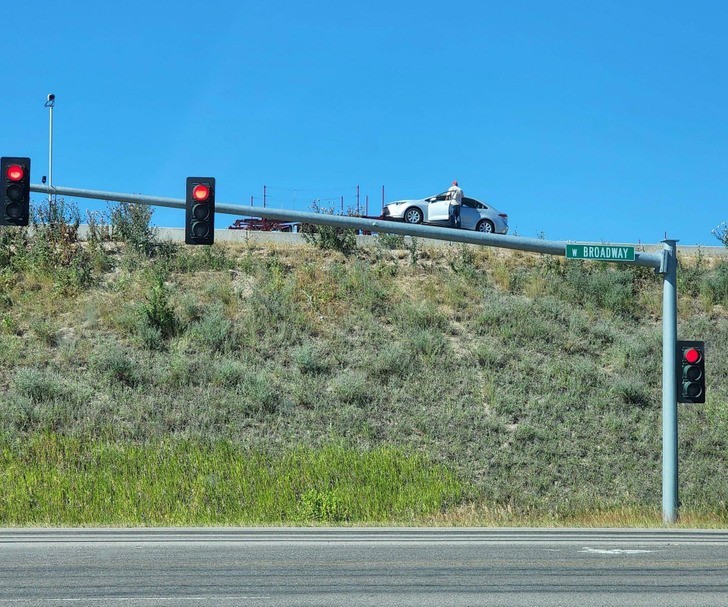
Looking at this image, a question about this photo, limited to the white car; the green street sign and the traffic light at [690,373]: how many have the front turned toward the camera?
2

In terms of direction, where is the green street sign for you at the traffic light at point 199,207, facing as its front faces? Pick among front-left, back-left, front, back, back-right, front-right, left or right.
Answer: left

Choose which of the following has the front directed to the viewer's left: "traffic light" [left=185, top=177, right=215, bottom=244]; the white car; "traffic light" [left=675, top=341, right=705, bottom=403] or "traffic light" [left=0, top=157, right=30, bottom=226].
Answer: the white car

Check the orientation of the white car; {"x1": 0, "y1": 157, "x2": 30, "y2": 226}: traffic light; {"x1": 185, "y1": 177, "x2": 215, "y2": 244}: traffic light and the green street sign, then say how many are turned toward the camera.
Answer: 3

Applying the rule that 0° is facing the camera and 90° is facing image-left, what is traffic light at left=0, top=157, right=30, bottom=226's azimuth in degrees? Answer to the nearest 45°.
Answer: approximately 0°

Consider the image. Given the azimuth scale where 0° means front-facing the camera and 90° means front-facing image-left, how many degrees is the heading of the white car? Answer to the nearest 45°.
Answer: approximately 90°

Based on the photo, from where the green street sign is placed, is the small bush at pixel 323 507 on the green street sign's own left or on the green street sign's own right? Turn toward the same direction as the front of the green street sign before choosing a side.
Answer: on the green street sign's own right

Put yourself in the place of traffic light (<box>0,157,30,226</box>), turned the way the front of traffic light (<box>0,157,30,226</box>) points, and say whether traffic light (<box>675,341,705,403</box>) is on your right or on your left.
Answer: on your left

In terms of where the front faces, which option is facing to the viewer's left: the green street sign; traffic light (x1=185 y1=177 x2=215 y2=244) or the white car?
the white car

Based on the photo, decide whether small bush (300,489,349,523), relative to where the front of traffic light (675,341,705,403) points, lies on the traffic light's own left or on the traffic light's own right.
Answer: on the traffic light's own right

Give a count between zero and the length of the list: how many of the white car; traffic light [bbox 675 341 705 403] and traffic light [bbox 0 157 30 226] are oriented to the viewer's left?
1
